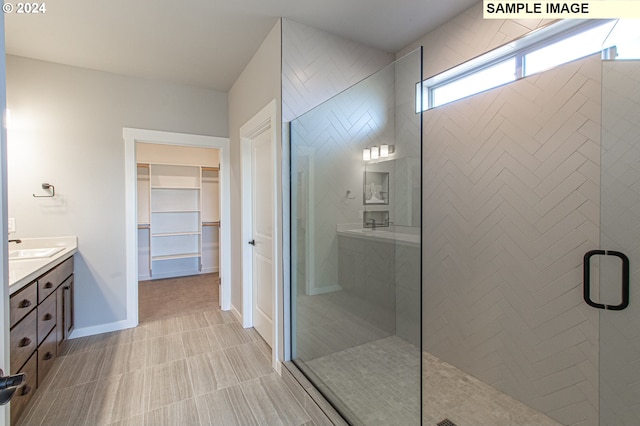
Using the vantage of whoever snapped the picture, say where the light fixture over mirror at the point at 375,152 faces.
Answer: facing the viewer and to the left of the viewer

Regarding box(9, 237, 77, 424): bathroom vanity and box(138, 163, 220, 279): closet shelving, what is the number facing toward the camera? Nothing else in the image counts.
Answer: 1

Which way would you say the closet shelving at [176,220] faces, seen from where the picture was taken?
facing the viewer

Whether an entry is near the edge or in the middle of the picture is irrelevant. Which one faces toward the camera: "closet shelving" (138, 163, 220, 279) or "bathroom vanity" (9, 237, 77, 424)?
the closet shelving

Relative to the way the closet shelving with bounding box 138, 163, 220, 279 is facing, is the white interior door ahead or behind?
ahead

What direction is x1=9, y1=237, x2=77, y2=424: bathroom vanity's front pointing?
to the viewer's right

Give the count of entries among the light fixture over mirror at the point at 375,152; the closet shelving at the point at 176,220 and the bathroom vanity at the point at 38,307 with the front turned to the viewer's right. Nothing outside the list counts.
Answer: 1

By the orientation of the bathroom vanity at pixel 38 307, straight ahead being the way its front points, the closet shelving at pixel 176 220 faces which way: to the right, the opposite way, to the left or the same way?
to the right
